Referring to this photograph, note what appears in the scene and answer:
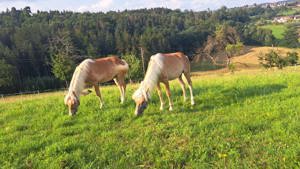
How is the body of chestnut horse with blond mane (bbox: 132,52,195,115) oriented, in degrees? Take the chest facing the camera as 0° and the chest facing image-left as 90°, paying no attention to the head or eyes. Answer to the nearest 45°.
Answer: approximately 45°
